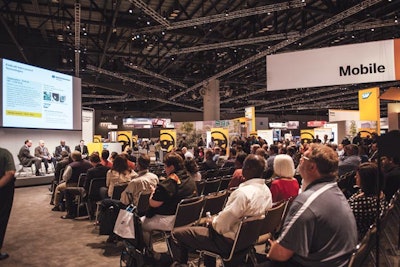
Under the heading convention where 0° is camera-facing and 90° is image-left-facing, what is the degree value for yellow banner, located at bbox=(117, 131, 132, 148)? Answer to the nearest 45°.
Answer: approximately 0°

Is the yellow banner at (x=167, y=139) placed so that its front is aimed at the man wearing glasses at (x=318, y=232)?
yes

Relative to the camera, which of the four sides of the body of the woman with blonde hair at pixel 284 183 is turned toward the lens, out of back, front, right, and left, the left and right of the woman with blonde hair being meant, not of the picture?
back

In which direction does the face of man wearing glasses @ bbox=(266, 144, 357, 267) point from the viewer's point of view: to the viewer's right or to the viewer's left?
to the viewer's left

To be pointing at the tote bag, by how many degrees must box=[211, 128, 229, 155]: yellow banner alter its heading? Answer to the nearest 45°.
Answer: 0° — it already faces it

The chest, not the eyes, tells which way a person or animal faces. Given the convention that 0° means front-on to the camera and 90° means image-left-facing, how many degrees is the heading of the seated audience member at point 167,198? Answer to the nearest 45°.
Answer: approximately 135°

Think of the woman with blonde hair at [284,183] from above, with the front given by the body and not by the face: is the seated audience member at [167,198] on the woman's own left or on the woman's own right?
on the woman's own left

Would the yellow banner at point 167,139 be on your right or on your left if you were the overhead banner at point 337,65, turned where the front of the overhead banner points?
on your right
